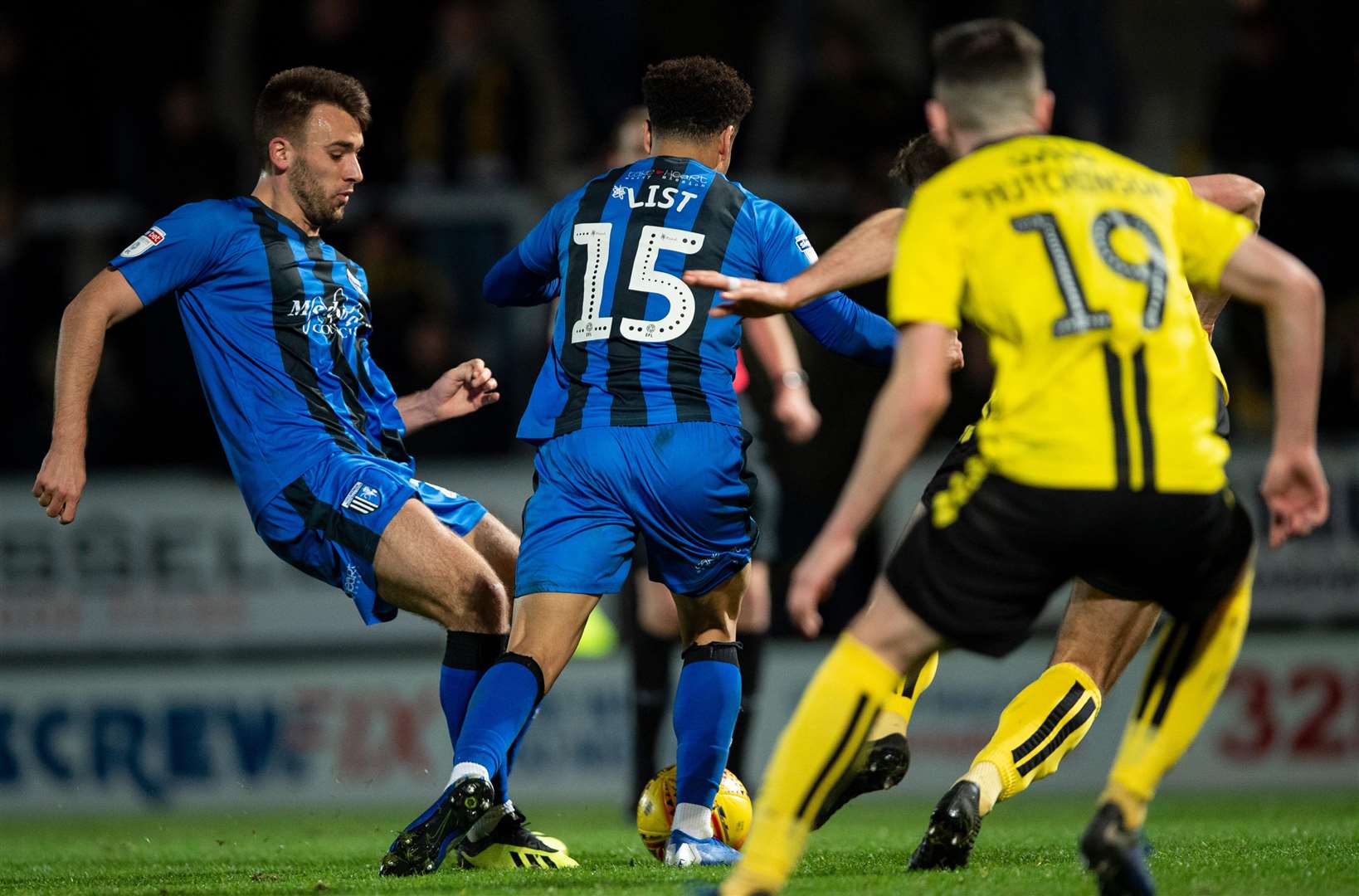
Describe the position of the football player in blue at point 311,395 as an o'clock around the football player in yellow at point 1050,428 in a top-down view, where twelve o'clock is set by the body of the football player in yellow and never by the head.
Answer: The football player in blue is roughly at 10 o'clock from the football player in yellow.

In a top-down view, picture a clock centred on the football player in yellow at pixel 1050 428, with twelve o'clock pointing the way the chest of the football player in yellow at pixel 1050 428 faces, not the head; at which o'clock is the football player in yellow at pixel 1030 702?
the football player in yellow at pixel 1030 702 is roughly at 12 o'clock from the football player in yellow at pixel 1050 428.

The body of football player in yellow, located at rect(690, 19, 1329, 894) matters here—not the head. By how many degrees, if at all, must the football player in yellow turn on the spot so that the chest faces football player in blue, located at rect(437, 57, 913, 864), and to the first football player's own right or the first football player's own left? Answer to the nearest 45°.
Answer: approximately 45° to the first football player's own left

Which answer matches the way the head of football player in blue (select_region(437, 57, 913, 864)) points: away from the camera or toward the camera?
away from the camera

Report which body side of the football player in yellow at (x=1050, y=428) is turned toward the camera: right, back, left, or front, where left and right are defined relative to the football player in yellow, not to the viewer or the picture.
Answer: back

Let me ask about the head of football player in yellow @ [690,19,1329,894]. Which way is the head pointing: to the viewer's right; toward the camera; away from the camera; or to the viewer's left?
away from the camera

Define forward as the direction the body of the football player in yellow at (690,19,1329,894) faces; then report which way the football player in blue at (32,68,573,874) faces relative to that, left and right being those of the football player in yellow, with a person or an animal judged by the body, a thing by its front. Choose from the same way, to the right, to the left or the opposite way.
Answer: to the right

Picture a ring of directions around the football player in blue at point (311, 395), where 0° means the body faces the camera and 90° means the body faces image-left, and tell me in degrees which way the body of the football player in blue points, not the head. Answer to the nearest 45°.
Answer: approximately 315°
